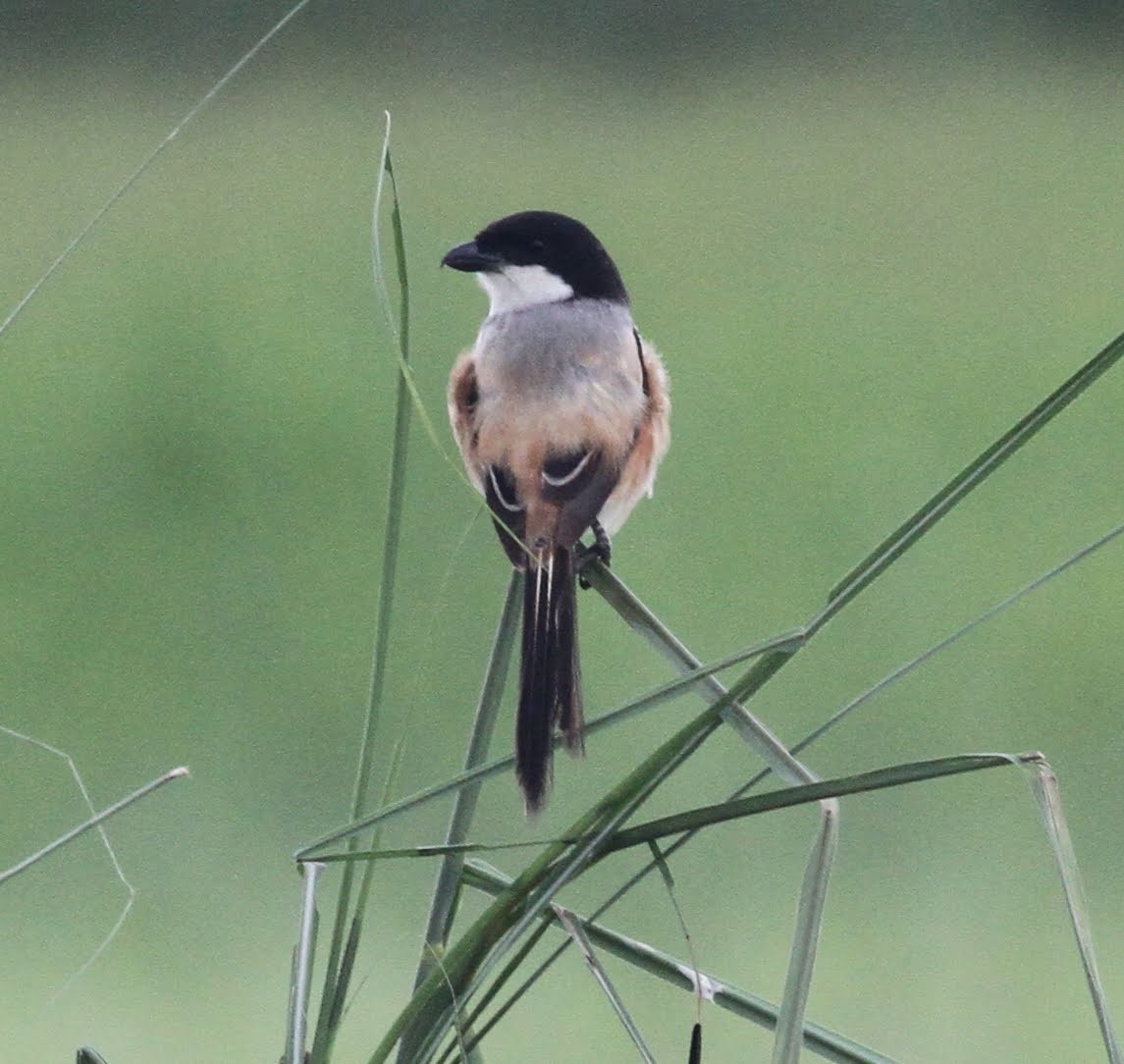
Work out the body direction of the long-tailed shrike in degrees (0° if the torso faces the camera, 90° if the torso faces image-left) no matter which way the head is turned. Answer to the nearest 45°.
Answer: approximately 180°

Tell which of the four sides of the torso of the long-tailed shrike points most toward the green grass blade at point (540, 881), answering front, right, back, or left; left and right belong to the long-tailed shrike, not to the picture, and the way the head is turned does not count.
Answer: back

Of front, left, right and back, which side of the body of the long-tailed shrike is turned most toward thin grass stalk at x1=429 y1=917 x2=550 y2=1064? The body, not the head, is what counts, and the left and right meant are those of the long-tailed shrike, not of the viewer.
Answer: back

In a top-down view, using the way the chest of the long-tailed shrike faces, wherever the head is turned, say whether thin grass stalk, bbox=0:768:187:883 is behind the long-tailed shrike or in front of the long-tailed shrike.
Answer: behind
